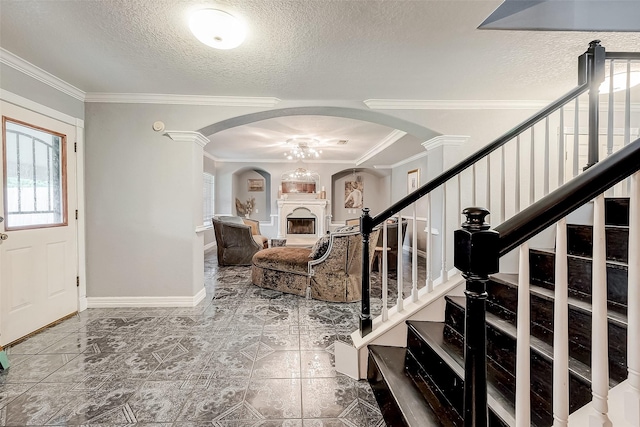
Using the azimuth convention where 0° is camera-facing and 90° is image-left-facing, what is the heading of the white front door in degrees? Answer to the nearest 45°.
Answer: approximately 315°

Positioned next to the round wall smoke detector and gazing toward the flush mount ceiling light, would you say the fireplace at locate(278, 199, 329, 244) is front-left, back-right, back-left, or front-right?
back-left

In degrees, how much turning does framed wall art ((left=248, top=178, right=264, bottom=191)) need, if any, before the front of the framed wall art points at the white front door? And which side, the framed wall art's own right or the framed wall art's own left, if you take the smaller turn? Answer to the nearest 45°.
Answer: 0° — it already faces it

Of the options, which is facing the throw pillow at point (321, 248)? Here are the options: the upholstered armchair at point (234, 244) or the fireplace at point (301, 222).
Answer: the fireplace

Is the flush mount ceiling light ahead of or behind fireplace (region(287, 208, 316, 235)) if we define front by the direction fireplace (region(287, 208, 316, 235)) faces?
ahead

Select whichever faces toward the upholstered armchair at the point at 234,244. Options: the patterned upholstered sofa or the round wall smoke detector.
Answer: the patterned upholstered sofa
